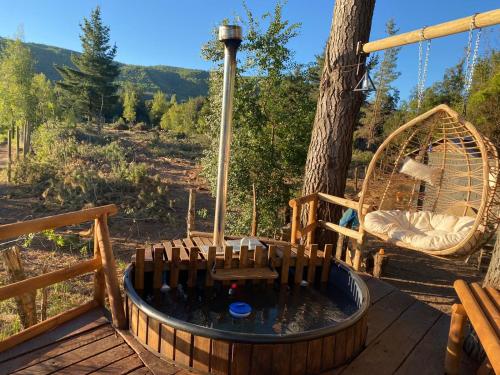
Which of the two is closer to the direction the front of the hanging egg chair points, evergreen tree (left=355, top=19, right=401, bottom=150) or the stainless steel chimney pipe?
the stainless steel chimney pipe

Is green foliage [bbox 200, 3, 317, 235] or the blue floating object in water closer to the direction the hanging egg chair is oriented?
the blue floating object in water

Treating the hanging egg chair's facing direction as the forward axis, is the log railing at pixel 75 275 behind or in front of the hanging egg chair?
in front

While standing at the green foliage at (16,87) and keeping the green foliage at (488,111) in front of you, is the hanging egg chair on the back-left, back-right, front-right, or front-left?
front-right

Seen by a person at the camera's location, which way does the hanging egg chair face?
facing the viewer and to the left of the viewer

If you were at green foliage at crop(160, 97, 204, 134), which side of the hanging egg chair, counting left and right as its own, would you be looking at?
right

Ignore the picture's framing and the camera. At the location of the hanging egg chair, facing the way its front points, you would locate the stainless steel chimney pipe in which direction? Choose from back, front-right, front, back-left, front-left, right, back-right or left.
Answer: front

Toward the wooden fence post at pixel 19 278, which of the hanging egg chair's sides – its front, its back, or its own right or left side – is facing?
front

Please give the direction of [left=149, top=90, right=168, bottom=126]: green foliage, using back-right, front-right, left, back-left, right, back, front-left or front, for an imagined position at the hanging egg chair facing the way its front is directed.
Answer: right

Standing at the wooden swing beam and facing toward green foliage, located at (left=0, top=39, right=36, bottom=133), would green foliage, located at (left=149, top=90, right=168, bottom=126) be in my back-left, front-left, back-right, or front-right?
front-right

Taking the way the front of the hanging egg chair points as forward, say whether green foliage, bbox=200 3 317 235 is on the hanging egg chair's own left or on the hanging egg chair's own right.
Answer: on the hanging egg chair's own right

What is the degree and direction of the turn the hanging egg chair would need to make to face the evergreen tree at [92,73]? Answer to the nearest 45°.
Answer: approximately 90° to its right
